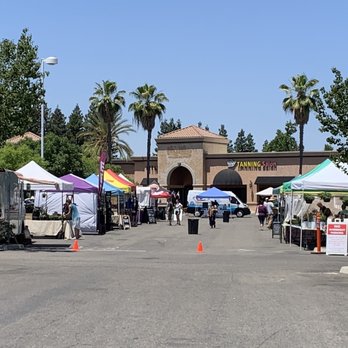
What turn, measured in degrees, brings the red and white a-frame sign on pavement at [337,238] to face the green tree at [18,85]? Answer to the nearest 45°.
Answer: approximately 90° to its right

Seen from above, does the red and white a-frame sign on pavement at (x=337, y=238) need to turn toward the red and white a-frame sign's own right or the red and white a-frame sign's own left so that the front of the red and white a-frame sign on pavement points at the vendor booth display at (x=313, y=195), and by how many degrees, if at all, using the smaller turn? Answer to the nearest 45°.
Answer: approximately 180°

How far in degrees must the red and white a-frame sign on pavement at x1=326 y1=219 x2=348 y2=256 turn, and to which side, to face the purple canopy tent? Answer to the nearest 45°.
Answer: approximately 135° to its right

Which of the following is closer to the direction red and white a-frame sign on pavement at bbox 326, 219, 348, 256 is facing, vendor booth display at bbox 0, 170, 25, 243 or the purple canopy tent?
the vendor booth display

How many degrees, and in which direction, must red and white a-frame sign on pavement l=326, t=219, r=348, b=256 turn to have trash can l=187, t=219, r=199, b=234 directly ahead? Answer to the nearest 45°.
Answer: approximately 135° to its right

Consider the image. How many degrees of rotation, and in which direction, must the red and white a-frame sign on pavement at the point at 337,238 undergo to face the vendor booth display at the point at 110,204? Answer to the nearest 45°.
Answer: approximately 135° to its right

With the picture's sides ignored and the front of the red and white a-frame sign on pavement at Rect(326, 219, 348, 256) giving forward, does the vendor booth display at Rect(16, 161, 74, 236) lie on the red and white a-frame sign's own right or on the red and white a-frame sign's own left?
on the red and white a-frame sign's own right

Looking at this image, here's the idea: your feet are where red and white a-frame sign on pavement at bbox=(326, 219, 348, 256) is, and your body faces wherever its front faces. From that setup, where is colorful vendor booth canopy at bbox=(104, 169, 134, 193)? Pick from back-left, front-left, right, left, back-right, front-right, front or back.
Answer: back-right

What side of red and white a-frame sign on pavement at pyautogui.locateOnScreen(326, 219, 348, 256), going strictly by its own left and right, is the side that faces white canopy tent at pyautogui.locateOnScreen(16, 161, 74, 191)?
right

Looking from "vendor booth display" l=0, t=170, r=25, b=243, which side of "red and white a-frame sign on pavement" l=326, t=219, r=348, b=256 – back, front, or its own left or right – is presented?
right
